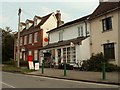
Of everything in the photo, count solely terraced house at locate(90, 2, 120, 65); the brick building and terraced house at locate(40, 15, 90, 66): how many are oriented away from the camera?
0

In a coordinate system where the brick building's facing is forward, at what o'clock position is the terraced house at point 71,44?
The terraced house is roughly at 10 o'clock from the brick building.

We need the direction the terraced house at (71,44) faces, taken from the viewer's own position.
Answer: facing the viewer and to the left of the viewer

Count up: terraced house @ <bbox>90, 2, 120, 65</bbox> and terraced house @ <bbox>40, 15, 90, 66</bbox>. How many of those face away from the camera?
0

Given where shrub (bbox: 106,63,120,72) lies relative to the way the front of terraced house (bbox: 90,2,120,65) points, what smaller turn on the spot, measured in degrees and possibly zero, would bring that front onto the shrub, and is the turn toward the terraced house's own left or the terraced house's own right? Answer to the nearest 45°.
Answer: approximately 45° to the terraced house's own left

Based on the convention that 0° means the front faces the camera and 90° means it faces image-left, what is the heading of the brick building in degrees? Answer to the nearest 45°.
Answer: approximately 45°

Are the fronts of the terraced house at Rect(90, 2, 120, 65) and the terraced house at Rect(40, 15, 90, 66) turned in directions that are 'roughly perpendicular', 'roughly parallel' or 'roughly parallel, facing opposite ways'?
roughly parallel

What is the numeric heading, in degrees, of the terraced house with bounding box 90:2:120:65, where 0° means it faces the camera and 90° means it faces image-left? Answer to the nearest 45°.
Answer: approximately 45°

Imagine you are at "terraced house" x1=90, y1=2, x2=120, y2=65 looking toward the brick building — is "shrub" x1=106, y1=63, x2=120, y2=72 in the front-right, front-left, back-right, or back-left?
back-left

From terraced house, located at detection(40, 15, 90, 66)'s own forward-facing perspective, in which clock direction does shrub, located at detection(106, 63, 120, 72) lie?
The shrub is roughly at 10 o'clock from the terraced house.

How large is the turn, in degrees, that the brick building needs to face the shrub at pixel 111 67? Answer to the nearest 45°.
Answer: approximately 45° to its left

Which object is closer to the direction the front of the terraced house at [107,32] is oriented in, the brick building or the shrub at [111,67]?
the shrub

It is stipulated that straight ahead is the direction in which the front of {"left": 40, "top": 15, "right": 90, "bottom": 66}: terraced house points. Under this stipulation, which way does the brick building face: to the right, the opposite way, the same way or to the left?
the same way

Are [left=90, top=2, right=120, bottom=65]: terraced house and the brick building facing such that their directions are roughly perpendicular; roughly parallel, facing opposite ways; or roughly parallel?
roughly parallel

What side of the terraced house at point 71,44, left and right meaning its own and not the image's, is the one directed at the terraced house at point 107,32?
left
